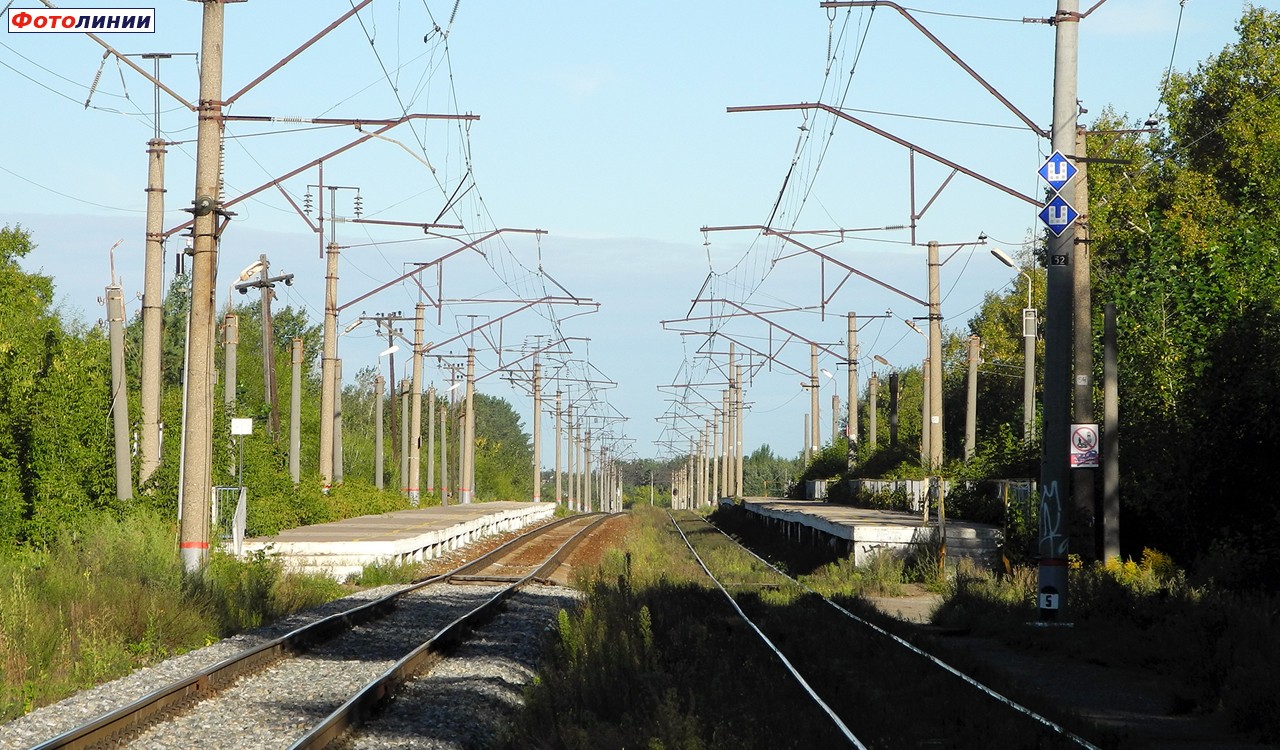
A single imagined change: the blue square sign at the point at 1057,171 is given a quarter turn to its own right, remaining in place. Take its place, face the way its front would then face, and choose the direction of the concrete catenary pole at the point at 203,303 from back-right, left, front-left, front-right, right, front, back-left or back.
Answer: front

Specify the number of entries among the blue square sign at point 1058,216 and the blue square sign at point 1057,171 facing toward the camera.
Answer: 2

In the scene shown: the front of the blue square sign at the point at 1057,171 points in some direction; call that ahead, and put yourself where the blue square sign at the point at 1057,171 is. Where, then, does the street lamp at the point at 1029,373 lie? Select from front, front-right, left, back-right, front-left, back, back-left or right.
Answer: back

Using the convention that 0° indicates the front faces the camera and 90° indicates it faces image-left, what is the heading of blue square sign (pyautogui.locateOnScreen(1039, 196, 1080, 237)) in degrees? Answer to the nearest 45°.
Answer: approximately 0°

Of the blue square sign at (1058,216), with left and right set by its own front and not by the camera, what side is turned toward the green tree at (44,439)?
right

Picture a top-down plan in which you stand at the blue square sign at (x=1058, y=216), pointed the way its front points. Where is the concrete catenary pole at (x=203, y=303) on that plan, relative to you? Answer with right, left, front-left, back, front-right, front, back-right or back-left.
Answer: right

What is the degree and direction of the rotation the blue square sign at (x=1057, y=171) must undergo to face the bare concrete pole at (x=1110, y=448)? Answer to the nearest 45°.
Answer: approximately 180°

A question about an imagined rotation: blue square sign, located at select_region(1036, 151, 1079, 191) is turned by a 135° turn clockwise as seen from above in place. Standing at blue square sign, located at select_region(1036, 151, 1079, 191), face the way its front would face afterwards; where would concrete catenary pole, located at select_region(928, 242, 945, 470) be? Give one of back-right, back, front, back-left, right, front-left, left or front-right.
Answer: front-right

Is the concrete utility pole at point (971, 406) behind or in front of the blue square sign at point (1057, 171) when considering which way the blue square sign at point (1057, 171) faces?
behind

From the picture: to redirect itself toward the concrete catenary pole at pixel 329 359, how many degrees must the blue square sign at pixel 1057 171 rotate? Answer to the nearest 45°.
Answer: approximately 135° to its right

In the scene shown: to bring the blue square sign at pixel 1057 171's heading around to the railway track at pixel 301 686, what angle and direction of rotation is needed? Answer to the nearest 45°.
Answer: approximately 45° to its right

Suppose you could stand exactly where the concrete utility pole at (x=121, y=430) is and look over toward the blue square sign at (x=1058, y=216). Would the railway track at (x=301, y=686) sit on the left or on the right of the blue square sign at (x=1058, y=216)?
right

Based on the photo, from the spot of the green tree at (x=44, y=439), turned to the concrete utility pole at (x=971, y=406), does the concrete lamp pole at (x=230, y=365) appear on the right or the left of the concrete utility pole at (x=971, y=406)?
left

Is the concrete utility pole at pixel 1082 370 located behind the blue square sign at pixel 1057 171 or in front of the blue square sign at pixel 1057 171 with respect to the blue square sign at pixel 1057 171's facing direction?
behind
